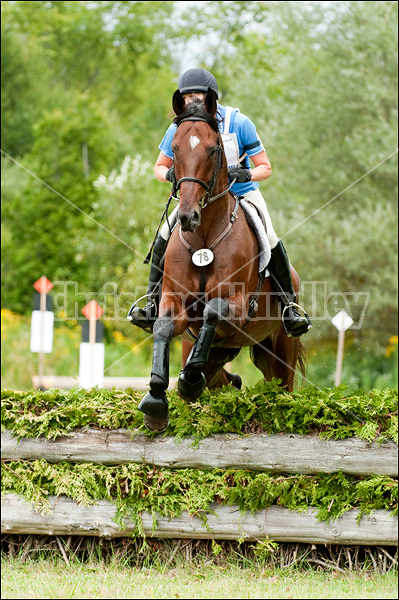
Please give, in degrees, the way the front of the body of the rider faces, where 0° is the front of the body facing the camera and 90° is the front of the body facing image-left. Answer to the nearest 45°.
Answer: approximately 0°
